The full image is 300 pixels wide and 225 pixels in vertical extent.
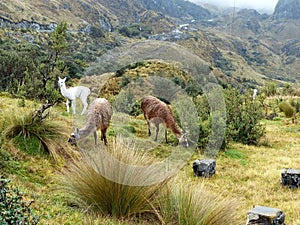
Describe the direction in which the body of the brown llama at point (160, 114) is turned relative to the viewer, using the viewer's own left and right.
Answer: facing the viewer and to the right of the viewer

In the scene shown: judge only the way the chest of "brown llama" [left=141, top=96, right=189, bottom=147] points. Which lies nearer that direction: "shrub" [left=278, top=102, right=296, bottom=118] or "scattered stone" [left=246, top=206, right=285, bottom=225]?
the scattered stone

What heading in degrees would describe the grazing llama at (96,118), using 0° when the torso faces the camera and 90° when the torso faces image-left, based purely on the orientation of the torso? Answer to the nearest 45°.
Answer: approximately 45°

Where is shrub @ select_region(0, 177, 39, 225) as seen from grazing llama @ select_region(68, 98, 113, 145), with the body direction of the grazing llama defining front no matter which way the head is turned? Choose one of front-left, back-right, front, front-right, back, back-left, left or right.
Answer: front-left

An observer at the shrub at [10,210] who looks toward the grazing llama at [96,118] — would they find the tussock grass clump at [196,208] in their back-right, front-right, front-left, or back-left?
front-right

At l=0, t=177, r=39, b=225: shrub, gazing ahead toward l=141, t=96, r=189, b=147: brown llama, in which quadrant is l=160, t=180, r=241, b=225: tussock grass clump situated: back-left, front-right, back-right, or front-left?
front-right

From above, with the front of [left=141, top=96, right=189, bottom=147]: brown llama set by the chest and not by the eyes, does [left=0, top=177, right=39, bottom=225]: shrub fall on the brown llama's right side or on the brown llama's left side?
on the brown llama's right side

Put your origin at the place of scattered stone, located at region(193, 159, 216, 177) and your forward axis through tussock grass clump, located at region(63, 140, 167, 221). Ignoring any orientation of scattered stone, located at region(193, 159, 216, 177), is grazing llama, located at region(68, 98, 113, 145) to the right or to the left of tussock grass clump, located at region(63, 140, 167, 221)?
right

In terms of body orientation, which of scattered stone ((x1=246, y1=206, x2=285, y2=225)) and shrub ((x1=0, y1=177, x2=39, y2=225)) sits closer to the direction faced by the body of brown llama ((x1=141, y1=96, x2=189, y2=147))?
the scattered stone

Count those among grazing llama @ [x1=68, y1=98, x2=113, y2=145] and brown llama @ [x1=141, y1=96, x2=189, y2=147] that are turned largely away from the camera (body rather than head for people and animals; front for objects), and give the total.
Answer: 0

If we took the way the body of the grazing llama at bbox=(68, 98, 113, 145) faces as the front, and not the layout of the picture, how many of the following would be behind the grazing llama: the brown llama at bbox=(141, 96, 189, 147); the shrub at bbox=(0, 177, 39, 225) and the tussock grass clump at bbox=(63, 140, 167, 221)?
1

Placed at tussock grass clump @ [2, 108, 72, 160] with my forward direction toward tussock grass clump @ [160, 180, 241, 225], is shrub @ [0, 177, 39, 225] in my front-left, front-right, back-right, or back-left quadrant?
front-right

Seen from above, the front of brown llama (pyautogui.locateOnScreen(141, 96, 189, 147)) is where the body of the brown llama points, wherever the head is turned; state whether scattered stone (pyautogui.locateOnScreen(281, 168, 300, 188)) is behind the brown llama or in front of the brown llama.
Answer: in front

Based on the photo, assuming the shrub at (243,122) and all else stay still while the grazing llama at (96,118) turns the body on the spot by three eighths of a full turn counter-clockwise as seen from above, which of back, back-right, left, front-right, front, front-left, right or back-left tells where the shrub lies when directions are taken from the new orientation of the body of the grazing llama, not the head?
front-left

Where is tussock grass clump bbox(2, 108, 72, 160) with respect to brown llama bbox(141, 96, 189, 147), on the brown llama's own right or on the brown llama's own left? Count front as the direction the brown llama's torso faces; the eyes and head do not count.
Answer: on the brown llama's own right
